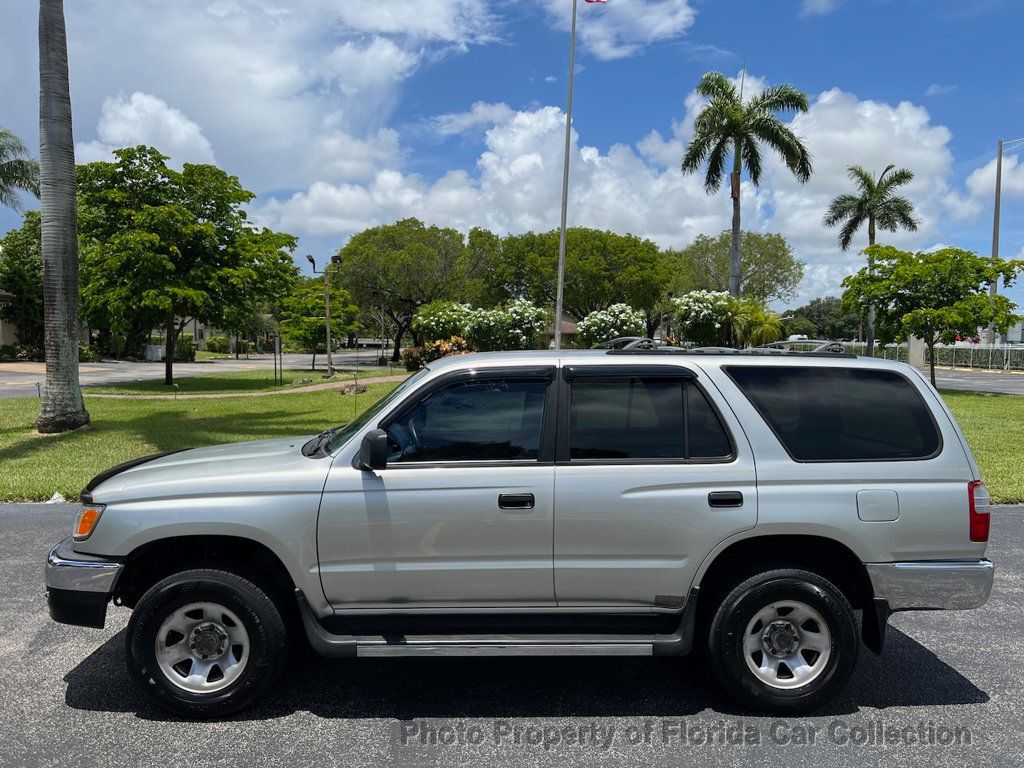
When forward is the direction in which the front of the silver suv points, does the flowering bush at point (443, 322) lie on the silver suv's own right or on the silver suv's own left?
on the silver suv's own right

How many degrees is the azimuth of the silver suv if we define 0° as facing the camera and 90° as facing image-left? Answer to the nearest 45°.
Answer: approximately 90°

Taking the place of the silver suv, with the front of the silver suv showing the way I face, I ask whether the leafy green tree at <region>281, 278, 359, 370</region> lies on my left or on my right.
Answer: on my right

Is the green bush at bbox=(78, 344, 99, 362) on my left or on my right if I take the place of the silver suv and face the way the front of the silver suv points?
on my right

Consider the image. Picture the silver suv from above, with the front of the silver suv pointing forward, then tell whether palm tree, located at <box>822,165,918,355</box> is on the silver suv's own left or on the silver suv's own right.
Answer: on the silver suv's own right

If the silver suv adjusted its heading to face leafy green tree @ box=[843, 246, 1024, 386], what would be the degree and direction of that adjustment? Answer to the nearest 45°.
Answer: approximately 135° to its right

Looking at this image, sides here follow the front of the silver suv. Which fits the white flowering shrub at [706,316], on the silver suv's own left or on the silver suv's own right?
on the silver suv's own right

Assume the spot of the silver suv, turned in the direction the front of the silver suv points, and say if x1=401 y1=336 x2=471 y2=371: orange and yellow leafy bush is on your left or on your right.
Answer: on your right

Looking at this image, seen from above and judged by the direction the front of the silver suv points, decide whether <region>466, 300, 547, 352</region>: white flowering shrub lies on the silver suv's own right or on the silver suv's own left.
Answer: on the silver suv's own right

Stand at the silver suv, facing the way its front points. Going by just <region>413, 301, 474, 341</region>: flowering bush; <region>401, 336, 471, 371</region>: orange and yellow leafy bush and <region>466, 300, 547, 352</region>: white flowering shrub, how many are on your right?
3
